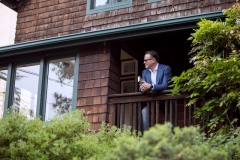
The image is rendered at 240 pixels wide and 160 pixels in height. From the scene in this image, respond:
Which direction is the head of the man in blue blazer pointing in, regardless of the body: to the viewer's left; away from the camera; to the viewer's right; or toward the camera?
to the viewer's left

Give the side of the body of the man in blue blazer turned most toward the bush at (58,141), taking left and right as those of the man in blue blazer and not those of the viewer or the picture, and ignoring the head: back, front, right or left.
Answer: front

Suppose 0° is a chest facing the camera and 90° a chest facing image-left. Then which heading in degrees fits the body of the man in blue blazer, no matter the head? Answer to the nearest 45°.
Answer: approximately 45°
